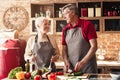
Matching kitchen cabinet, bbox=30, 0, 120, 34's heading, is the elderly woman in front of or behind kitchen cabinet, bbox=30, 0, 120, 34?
in front

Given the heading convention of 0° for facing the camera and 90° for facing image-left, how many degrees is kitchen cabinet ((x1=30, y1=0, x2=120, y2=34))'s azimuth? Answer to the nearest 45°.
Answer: approximately 0°

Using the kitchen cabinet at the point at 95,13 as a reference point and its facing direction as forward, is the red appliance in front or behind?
in front
